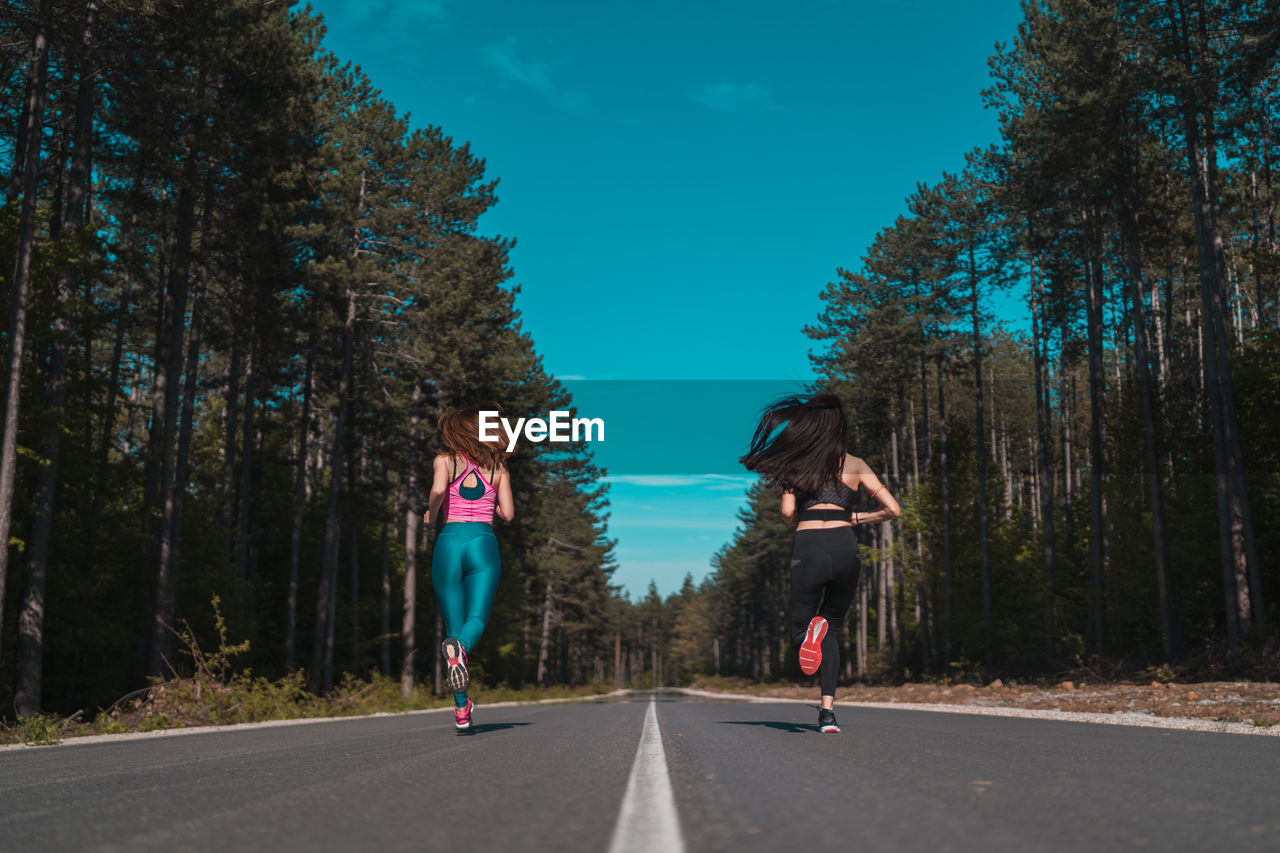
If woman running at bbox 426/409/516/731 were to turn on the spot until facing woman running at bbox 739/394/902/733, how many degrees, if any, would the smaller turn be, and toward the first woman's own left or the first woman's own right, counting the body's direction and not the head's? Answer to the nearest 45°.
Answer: approximately 90° to the first woman's own right

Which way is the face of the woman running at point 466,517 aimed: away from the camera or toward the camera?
away from the camera

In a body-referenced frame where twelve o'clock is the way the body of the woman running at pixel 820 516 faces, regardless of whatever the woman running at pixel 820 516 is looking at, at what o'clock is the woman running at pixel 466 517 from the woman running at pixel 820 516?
the woman running at pixel 466 517 is roughly at 9 o'clock from the woman running at pixel 820 516.

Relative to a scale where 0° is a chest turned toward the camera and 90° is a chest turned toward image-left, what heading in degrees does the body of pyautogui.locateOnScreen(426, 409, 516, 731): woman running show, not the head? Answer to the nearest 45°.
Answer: approximately 180°

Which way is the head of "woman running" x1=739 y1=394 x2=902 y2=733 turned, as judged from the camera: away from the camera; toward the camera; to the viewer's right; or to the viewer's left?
away from the camera

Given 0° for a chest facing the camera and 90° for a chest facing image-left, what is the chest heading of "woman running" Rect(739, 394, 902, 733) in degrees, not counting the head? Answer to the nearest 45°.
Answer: approximately 180°

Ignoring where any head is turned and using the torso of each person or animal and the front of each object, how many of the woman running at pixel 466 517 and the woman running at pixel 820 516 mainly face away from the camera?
2
